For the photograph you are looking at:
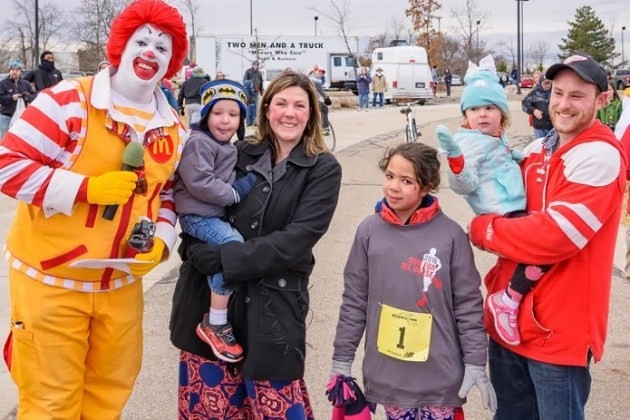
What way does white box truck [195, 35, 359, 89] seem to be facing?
to the viewer's right

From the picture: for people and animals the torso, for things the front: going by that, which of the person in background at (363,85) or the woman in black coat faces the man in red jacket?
the person in background

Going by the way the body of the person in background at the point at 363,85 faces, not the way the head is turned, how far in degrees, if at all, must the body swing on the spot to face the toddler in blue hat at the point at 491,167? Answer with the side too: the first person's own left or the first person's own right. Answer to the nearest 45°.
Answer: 0° — they already face them

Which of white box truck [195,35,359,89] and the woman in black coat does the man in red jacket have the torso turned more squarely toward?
the woman in black coat

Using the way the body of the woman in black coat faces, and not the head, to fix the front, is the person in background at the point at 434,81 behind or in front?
behind

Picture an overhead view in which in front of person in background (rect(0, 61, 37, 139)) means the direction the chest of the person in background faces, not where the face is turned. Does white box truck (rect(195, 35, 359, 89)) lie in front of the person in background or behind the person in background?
behind

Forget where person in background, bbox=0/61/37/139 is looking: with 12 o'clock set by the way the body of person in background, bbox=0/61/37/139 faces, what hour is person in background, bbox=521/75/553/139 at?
person in background, bbox=521/75/553/139 is roughly at 10 o'clock from person in background, bbox=0/61/37/139.

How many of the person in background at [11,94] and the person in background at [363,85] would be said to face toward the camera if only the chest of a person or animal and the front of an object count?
2

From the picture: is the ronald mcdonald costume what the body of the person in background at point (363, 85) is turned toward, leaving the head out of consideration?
yes
